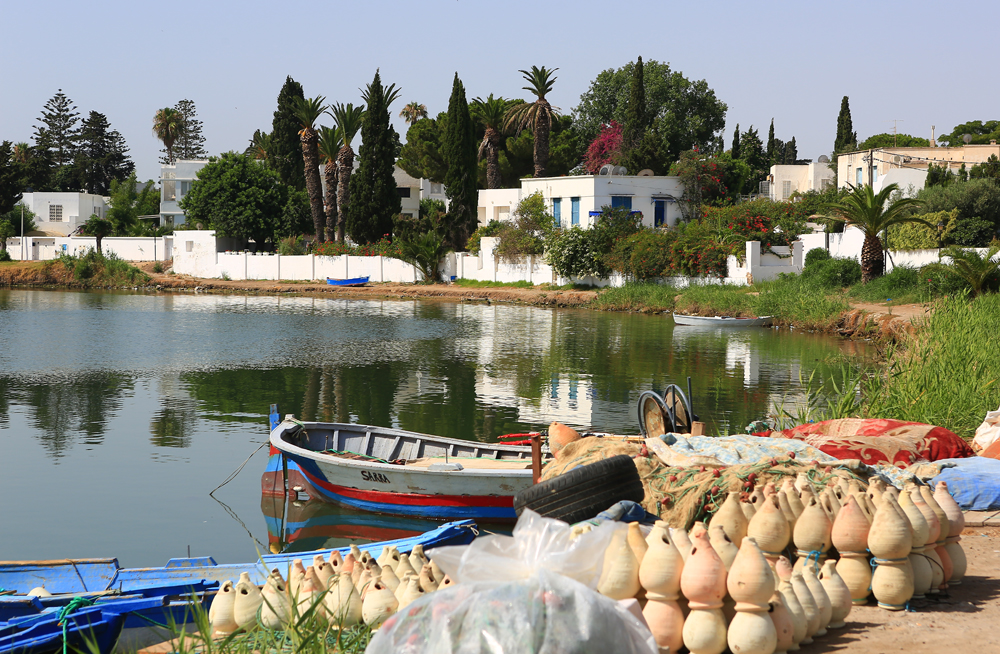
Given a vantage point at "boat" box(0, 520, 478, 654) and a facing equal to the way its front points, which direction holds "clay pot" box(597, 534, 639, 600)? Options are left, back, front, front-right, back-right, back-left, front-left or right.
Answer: front-right

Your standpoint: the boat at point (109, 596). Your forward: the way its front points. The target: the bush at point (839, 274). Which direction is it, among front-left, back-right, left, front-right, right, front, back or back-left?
front-left

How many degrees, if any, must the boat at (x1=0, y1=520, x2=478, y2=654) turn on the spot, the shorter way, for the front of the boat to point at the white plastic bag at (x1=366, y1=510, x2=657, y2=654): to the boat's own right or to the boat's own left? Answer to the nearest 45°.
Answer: approximately 45° to the boat's own right

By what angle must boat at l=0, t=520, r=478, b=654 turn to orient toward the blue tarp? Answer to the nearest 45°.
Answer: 0° — it already faces it

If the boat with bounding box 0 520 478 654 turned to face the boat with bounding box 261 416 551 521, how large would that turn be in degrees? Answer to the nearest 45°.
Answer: approximately 45° to its left

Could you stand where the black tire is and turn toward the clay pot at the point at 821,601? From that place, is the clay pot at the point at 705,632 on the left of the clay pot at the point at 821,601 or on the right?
right

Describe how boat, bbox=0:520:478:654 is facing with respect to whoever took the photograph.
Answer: facing to the right of the viewer

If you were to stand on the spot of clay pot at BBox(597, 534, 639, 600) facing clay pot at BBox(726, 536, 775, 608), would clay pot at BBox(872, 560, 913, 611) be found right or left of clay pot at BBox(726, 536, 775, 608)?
left

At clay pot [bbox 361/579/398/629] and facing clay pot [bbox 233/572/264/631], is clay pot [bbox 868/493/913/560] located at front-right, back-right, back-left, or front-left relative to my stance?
back-right

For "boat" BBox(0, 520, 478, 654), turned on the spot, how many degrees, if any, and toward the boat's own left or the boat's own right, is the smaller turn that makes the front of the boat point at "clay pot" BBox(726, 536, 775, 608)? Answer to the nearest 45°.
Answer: approximately 45° to the boat's own right

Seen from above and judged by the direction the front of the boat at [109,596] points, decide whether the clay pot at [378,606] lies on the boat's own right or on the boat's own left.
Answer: on the boat's own right

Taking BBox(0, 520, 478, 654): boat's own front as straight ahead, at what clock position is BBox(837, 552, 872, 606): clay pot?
The clay pot is roughly at 1 o'clock from the boat.

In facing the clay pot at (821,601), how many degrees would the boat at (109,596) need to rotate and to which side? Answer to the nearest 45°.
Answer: approximately 45° to its right

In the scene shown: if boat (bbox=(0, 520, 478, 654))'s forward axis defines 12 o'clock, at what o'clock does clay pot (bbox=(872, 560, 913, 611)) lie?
The clay pot is roughly at 1 o'clock from the boat.

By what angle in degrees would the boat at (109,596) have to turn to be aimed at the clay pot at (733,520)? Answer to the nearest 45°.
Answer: approximately 45° to its right
